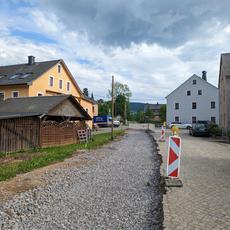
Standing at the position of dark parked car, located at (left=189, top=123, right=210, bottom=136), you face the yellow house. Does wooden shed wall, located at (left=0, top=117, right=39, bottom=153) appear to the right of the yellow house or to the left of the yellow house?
left

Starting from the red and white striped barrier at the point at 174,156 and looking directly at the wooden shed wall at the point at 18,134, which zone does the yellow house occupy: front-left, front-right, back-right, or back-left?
front-right

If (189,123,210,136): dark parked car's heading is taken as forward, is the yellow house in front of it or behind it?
in front

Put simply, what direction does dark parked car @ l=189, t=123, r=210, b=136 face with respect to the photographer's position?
facing the viewer and to the left of the viewer

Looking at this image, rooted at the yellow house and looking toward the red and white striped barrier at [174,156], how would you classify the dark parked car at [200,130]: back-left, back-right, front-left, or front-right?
front-left

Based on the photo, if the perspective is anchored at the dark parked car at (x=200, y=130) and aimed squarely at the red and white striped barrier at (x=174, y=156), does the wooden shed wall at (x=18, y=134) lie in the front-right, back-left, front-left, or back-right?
front-right

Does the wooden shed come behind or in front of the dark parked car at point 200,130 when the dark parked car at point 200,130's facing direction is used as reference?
in front

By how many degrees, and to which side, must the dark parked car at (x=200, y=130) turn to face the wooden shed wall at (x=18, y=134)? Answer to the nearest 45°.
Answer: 0° — it already faces it
